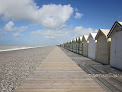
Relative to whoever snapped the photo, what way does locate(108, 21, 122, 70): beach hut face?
facing the viewer and to the left of the viewer
